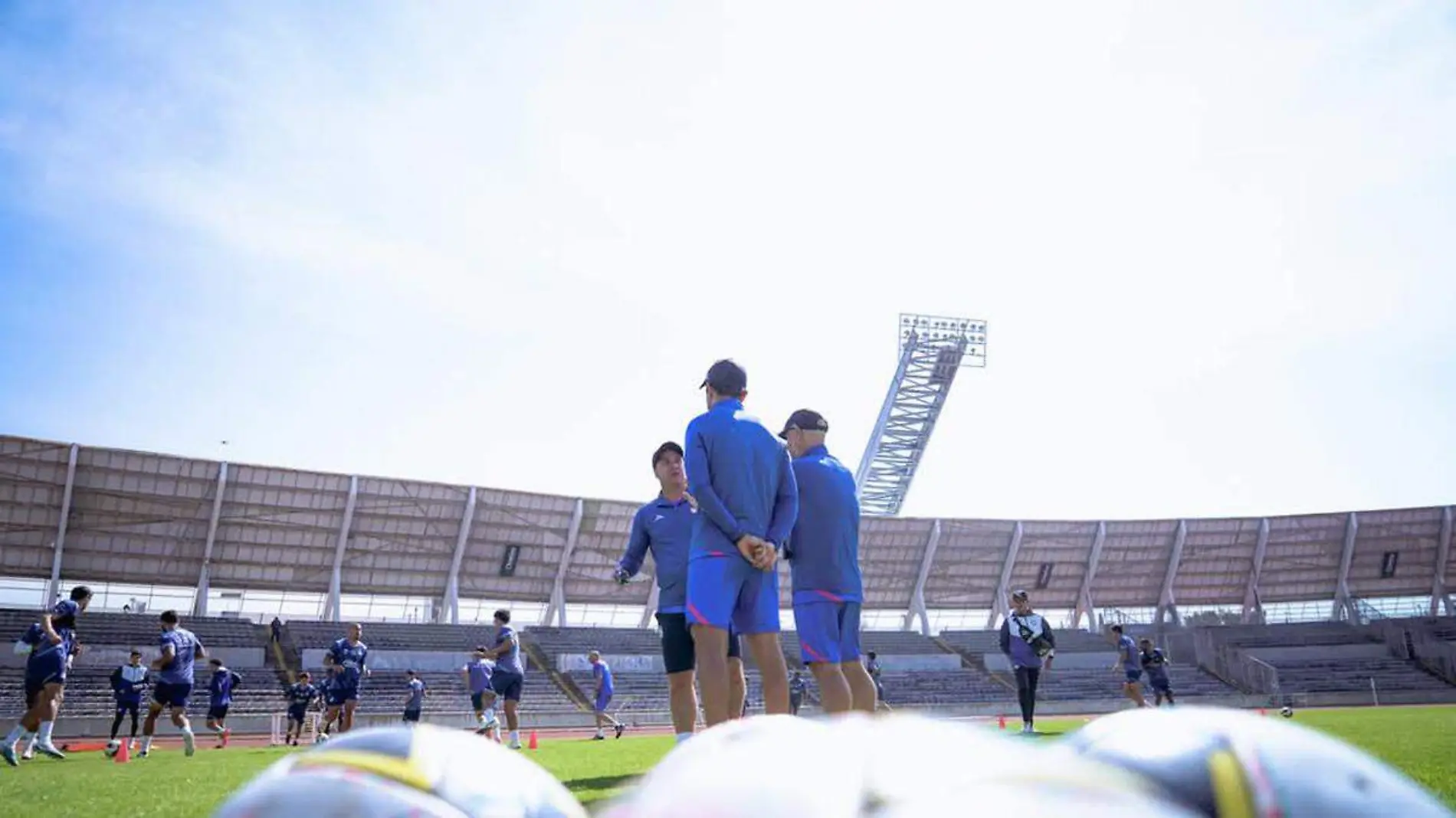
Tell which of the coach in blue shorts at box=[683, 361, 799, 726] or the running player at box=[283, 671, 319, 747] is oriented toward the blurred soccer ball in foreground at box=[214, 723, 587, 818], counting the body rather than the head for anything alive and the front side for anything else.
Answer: the running player

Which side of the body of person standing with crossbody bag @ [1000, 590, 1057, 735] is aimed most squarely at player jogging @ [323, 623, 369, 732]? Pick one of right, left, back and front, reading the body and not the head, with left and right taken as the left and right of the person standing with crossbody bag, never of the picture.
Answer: right

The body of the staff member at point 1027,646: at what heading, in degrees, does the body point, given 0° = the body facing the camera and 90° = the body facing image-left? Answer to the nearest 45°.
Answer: approximately 0°

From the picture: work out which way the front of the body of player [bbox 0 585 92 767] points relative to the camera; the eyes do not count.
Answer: to the viewer's right

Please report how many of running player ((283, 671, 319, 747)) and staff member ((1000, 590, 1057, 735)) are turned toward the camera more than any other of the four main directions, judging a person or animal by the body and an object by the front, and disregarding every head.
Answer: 2

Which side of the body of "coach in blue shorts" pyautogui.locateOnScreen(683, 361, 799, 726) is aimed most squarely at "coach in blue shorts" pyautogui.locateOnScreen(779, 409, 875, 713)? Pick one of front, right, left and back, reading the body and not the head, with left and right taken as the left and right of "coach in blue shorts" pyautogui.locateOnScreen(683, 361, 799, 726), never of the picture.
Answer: right

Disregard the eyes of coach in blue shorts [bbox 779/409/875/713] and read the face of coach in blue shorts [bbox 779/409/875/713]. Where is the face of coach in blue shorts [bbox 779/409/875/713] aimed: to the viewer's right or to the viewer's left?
to the viewer's left

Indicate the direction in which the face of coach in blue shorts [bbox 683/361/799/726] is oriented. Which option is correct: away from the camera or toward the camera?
away from the camera
